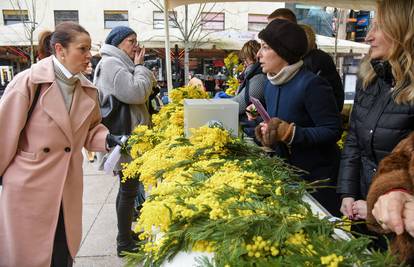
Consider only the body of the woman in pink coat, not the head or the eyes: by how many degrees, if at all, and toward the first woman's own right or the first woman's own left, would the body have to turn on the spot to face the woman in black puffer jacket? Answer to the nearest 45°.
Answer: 0° — they already face them

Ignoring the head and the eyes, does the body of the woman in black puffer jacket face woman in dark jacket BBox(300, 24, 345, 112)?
no

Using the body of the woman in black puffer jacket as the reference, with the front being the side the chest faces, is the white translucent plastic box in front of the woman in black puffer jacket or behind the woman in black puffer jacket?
in front

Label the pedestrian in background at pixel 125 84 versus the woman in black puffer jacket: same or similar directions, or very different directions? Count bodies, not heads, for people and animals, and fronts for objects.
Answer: very different directions

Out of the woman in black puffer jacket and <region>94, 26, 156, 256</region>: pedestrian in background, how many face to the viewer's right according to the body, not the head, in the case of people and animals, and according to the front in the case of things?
1

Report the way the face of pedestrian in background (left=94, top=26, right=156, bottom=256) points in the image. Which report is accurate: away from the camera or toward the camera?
toward the camera

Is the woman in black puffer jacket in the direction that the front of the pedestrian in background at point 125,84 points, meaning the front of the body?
no

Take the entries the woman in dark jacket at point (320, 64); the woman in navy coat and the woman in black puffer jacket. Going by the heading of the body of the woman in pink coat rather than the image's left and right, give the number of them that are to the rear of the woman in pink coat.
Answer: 0

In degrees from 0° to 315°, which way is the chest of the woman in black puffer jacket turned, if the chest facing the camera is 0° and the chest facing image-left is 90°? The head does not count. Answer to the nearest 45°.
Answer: approximately 45°

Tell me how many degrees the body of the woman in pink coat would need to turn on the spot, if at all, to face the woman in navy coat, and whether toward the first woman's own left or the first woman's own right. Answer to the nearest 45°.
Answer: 0° — they already face them

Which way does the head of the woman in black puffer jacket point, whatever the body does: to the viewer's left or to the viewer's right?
to the viewer's left

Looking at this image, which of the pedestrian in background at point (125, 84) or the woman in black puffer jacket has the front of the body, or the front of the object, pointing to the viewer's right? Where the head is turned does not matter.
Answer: the pedestrian in background

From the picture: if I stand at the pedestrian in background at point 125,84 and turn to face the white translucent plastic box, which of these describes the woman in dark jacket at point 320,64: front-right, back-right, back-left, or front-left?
front-left

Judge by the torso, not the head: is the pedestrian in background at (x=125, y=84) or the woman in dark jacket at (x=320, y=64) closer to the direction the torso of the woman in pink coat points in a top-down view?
the woman in dark jacket

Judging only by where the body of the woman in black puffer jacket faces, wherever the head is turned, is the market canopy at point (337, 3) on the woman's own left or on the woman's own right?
on the woman's own right

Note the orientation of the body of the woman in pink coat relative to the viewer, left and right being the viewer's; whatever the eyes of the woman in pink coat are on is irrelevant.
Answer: facing the viewer and to the right of the viewer

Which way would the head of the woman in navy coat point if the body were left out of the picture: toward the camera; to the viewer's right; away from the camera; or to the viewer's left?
to the viewer's left
